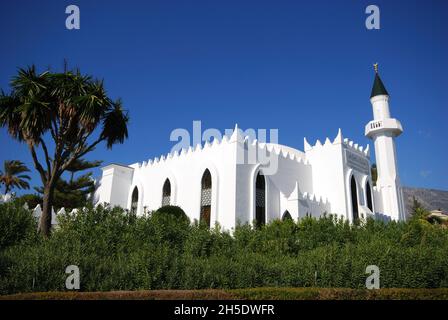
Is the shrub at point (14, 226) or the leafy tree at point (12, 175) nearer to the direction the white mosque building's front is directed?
the shrub

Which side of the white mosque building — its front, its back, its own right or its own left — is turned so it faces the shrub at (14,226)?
right

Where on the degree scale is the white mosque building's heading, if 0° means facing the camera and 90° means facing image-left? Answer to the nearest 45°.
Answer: approximately 315°

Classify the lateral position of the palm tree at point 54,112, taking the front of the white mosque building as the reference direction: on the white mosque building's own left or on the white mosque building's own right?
on the white mosque building's own right
